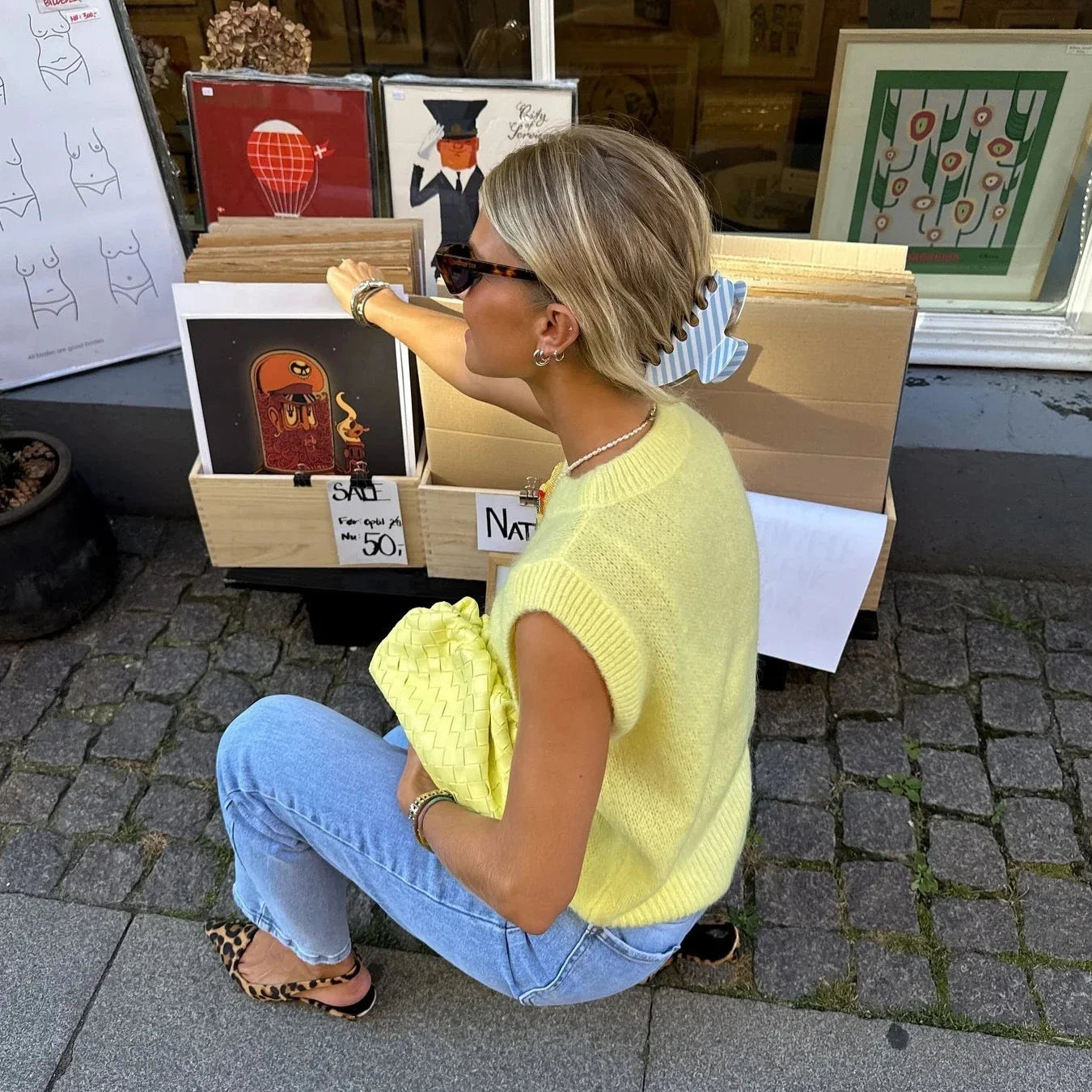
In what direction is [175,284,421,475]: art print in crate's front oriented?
toward the camera

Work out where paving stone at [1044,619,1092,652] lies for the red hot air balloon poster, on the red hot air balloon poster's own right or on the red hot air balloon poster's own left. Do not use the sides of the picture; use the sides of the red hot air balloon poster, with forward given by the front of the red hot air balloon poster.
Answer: on the red hot air balloon poster's own left

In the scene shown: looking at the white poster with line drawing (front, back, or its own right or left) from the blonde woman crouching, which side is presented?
front

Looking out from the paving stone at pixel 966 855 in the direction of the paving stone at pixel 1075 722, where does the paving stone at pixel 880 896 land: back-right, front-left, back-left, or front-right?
back-left

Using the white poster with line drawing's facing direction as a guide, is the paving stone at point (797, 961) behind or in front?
in front

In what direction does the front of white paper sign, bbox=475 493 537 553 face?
toward the camera

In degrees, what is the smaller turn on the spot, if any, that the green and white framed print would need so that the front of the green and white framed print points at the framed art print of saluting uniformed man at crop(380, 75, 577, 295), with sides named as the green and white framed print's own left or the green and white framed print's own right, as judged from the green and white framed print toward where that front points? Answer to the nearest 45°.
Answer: approximately 45° to the green and white framed print's own right

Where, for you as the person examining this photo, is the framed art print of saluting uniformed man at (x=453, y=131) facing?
facing the viewer

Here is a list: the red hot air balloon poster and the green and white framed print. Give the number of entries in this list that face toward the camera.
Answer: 2

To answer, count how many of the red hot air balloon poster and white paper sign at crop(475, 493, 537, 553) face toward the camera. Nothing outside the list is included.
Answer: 2

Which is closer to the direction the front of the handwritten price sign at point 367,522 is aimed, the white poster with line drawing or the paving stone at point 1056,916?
the paving stone

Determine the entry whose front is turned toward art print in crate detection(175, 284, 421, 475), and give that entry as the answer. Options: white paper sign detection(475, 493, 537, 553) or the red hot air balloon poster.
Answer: the red hot air balloon poster

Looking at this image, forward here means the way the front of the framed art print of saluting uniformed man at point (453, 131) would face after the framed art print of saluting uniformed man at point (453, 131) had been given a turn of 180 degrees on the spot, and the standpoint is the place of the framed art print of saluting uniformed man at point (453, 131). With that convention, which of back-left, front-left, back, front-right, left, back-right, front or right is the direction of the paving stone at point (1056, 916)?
back-right

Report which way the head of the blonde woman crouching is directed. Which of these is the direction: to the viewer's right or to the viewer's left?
to the viewer's left

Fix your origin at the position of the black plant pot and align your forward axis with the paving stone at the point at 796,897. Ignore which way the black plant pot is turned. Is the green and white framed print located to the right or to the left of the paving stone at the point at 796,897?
left

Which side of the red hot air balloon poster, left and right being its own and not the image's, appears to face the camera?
front
